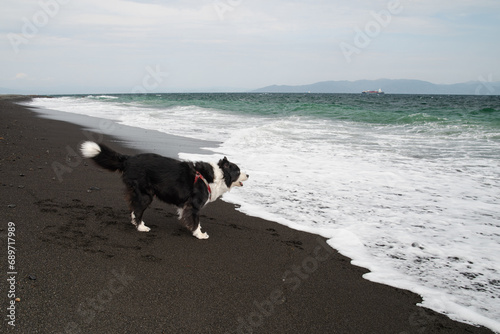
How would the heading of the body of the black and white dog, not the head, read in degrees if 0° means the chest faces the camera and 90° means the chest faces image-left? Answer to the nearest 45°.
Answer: approximately 270°
